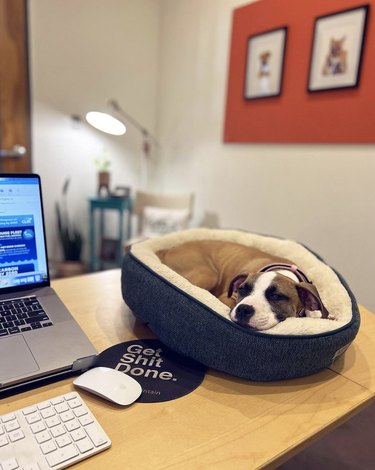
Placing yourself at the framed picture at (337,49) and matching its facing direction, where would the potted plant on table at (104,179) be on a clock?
The potted plant on table is roughly at 2 o'clock from the framed picture.

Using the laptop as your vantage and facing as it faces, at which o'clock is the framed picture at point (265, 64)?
The framed picture is roughly at 9 o'clock from the laptop.

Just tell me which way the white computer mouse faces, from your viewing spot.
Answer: facing away from the viewer and to the left of the viewer

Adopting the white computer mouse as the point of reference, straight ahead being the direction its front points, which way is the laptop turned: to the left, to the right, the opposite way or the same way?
the opposite way

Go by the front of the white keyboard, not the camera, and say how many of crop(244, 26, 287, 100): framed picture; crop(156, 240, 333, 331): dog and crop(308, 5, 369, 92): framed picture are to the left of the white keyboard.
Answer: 3

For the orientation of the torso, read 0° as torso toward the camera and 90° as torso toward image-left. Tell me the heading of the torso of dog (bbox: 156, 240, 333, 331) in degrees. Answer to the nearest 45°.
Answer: approximately 315°

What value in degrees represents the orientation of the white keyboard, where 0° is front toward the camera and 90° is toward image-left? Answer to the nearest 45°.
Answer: approximately 315°

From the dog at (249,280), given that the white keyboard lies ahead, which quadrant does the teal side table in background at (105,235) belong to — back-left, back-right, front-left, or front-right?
back-right

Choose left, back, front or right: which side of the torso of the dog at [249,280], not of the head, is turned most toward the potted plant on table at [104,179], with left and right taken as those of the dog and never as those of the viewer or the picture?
back

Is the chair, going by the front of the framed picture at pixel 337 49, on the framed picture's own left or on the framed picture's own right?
on the framed picture's own right

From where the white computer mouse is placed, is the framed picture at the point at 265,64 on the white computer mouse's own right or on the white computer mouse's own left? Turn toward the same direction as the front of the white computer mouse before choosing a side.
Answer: on the white computer mouse's own right
